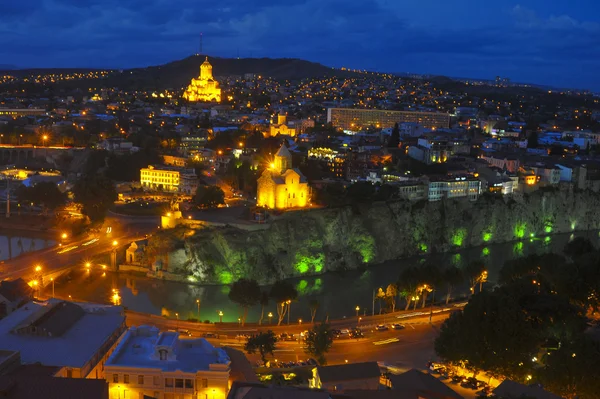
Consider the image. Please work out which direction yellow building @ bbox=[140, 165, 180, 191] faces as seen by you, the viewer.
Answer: facing the viewer

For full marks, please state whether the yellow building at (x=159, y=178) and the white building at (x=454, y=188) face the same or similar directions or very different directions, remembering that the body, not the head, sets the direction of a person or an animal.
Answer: same or similar directions

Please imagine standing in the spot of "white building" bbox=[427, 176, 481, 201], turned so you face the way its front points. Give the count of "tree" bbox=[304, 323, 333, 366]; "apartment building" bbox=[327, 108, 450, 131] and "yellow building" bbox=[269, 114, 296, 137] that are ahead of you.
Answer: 1

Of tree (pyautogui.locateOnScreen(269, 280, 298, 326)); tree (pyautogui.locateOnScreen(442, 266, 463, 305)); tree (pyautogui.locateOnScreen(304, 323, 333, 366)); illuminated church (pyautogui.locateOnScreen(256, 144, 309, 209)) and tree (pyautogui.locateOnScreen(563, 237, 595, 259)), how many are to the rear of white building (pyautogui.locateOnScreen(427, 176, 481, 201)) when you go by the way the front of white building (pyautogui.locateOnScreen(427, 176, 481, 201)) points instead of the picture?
0

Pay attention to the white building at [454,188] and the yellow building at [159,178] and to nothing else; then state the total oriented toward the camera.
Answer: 2

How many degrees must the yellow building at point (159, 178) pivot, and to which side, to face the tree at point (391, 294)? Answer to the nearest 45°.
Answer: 0° — it already faces it

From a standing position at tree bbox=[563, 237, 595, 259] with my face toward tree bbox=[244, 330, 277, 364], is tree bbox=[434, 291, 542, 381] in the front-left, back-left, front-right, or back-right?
front-left

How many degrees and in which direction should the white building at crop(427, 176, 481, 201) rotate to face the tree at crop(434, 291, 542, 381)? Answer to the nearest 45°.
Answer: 0° — it already faces it

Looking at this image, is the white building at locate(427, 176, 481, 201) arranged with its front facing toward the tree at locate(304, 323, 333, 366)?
yes

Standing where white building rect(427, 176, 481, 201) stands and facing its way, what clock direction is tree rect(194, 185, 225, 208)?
The tree is roughly at 2 o'clock from the white building.

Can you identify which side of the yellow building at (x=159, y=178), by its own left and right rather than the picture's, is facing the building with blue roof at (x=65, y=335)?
front

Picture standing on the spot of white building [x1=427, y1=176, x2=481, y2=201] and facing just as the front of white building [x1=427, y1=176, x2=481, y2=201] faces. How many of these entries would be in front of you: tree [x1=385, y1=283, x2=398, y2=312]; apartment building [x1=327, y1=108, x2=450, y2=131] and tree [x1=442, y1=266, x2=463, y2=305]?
2

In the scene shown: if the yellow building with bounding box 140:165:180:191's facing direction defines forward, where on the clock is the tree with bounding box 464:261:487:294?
The tree is roughly at 11 o'clock from the yellow building.

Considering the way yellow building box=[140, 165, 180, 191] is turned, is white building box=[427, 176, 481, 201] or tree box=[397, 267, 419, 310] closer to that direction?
the tree

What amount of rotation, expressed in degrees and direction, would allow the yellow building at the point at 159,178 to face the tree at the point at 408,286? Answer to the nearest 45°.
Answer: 0° — it already faces it

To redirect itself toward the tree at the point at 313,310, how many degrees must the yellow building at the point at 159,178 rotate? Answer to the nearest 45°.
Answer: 0° — it already faces it
